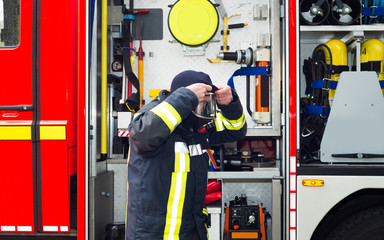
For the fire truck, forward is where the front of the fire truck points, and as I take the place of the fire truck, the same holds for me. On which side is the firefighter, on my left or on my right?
on my left

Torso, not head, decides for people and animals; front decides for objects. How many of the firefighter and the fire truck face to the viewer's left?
1

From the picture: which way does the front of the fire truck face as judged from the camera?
facing to the left of the viewer

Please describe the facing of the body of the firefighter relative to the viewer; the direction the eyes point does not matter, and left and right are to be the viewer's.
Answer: facing the viewer and to the right of the viewer
